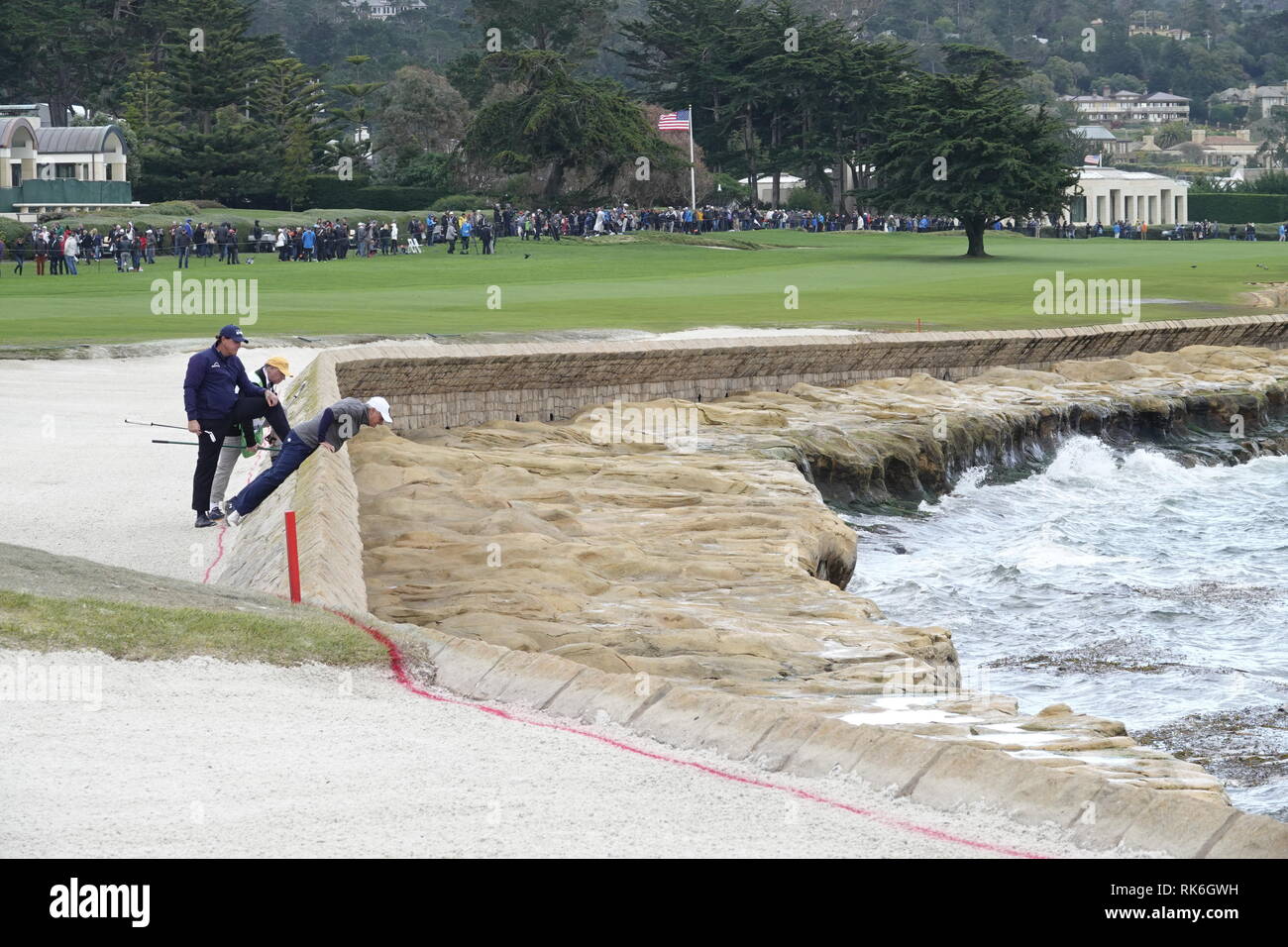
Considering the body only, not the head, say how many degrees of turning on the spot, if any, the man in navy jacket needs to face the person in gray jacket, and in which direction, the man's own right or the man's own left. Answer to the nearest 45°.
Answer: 0° — they already face them

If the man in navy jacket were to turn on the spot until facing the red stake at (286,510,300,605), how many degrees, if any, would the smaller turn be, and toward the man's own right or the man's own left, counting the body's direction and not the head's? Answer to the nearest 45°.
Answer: approximately 45° to the man's own right

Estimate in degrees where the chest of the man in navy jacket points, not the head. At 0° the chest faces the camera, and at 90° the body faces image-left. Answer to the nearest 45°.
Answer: approximately 315°

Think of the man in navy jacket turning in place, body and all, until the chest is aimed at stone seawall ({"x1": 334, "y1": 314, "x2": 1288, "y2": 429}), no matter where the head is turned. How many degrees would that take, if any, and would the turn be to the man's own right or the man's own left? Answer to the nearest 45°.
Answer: approximately 90° to the man's own left
